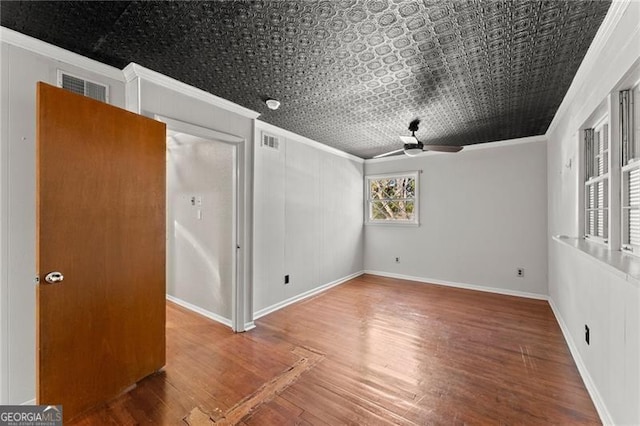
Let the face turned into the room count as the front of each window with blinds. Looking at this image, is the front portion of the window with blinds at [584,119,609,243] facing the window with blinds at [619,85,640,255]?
no

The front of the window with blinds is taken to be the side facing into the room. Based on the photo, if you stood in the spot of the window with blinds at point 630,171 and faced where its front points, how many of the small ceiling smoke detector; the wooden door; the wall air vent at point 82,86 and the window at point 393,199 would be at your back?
0

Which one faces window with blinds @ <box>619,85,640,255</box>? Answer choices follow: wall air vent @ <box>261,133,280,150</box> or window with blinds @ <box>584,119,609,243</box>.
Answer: the wall air vent

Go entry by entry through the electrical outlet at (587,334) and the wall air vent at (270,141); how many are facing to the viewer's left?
1

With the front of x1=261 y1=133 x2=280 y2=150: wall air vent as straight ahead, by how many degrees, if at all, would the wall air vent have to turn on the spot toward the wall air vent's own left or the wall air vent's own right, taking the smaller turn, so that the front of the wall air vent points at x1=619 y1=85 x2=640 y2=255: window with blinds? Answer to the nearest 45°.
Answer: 0° — it already faces it

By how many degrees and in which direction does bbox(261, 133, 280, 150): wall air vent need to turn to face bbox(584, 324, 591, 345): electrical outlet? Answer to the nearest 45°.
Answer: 0° — it already faces it

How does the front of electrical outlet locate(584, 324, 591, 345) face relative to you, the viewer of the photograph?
facing to the left of the viewer

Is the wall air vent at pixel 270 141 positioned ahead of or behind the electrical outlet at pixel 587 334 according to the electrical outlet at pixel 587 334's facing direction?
ahead

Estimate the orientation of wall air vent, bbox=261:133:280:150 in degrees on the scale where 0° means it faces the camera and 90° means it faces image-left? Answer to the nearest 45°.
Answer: approximately 315°

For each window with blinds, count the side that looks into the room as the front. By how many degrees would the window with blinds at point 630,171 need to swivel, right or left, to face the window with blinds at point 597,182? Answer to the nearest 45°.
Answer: approximately 90° to its right

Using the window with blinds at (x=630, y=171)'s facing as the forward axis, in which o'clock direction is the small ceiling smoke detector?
The small ceiling smoke detector is roughly at 11 o'clock from the window with blinds.

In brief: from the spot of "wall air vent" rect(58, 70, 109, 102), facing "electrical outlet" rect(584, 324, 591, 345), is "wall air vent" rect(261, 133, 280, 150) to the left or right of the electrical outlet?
left

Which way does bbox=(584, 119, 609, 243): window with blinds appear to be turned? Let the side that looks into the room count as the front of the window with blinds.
to the viewer's left

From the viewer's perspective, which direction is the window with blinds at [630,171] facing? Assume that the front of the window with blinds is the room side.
to the viewer's left

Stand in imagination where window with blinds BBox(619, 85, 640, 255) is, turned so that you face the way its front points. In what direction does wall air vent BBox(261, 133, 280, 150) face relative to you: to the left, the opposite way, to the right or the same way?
the opposite way

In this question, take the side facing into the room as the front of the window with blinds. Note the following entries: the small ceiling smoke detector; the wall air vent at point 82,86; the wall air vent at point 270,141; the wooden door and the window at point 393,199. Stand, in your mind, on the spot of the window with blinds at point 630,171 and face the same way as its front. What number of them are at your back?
0

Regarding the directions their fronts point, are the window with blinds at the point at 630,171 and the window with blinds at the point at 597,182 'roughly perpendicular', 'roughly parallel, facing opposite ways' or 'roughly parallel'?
roughly parallel
